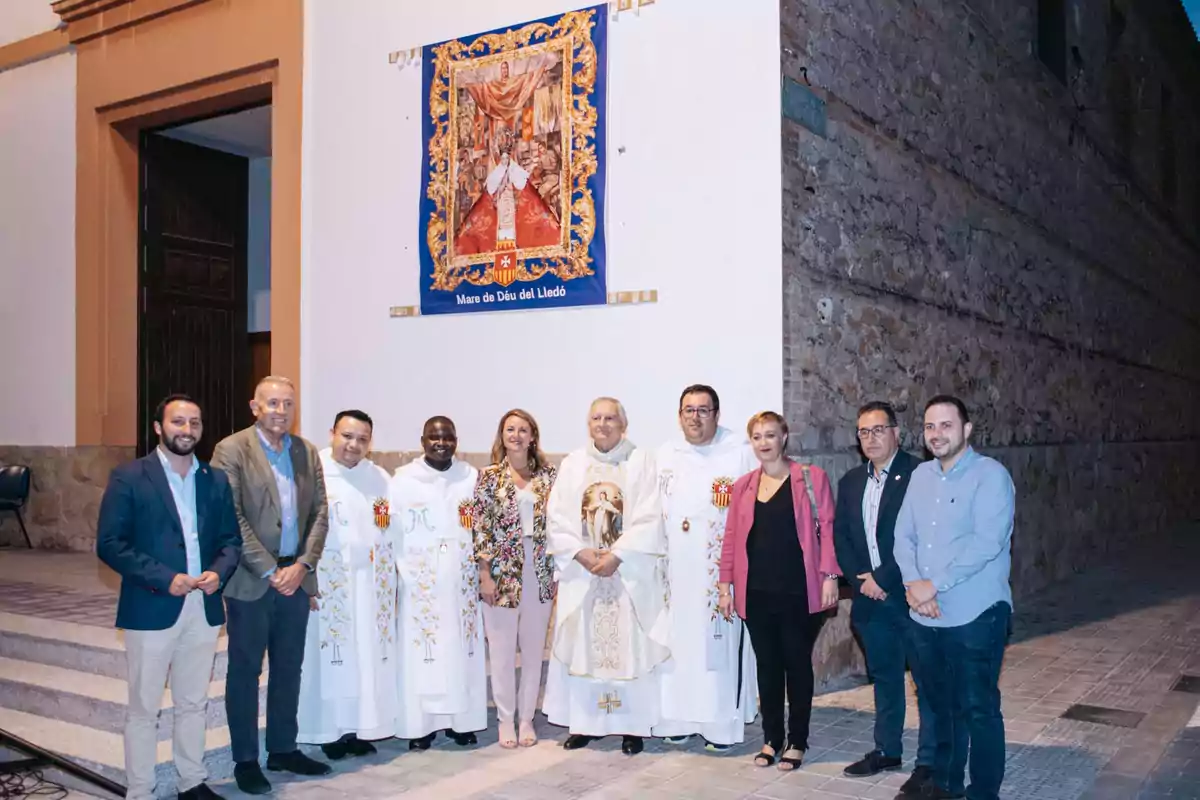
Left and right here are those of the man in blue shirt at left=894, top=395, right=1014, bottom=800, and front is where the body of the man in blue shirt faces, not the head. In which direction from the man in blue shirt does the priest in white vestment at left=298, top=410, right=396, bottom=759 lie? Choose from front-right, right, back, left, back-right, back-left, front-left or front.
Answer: front-right

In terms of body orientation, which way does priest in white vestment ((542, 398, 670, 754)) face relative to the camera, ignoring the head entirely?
toward the camera

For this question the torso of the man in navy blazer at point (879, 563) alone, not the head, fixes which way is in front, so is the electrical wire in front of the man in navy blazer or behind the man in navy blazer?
in front

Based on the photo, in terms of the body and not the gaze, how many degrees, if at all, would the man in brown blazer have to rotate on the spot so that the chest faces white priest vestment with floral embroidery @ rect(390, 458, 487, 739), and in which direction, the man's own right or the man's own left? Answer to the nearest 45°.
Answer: approximately 90° to the man's own left

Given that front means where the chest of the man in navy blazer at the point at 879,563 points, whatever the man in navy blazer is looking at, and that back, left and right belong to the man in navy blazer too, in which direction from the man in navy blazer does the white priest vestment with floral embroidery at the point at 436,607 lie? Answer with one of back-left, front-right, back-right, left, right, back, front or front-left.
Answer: front-right

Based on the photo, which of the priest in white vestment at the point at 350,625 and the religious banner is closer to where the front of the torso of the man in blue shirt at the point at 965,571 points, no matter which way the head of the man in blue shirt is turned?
the priest in white vestment

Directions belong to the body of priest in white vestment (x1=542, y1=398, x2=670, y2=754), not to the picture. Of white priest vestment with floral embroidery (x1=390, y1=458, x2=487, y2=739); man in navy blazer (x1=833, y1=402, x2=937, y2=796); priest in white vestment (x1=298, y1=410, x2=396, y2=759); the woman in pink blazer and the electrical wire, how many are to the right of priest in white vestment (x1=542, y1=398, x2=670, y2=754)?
3

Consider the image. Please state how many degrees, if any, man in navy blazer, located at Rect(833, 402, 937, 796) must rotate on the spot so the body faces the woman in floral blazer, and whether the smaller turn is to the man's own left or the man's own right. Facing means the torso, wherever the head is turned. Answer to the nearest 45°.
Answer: approximately 45° to the man's own right

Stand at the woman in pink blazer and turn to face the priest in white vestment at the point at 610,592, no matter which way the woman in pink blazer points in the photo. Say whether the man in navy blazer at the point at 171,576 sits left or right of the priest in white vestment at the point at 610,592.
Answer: left

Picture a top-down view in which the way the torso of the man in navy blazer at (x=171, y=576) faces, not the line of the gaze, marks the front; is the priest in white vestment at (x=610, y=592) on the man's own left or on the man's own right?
on the man's own left

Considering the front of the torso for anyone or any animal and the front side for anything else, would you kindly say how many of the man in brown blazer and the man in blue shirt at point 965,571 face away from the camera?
0

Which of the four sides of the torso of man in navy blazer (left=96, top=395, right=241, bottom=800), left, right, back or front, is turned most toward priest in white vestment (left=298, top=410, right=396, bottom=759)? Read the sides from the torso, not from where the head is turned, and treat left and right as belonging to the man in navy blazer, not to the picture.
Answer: left

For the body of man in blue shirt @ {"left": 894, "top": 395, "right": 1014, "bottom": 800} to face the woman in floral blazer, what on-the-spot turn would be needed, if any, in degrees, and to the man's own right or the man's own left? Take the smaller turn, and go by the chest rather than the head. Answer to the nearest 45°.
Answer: approximately 45° to the man's own right
